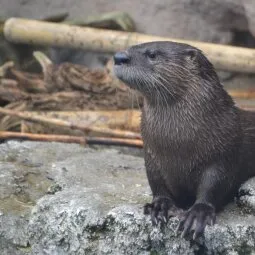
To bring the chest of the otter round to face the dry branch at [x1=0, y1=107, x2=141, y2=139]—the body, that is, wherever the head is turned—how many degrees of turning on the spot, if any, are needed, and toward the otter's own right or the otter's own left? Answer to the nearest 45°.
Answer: approximately 90° to the otter's own right

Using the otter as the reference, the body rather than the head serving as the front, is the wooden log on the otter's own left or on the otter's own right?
on the otter's own right

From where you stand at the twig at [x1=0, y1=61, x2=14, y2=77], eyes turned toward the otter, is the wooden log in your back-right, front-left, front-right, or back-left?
front-left

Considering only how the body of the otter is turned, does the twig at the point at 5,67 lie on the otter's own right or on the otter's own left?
on the otter's own right

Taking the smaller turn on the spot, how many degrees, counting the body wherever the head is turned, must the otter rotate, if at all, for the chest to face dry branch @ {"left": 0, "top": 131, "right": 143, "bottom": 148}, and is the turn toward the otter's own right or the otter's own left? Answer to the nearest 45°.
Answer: approximately 90° to the otter's own right

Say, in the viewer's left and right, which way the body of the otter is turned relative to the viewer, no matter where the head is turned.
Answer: facing the viewer and to the left of the viewer
